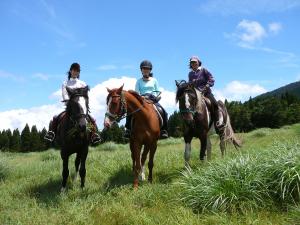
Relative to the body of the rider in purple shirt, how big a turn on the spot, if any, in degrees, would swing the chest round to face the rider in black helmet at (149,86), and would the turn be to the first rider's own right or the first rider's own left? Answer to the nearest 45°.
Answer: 0° — they already face them

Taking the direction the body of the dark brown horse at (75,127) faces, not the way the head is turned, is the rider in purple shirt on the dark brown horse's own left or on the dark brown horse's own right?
on the dark brown horse's own left

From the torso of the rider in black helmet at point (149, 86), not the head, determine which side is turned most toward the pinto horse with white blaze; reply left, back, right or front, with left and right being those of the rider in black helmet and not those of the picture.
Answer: left

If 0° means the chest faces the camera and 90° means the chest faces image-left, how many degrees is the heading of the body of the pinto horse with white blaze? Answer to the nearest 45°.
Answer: approximately 45°

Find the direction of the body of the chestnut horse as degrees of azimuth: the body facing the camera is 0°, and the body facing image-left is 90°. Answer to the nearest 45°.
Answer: approximately 0°
